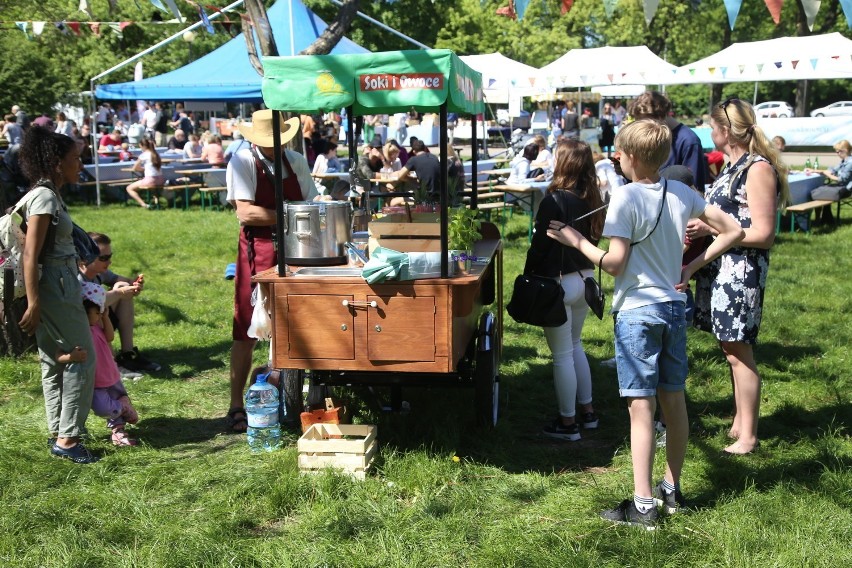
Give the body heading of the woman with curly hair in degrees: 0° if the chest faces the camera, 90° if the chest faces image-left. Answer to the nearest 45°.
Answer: approximately 270°

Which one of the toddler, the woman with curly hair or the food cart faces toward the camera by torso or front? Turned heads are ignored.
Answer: the food cart

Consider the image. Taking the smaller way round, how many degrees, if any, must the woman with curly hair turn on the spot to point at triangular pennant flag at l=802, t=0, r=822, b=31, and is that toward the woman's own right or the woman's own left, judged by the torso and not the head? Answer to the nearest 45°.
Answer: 0° — they already face it

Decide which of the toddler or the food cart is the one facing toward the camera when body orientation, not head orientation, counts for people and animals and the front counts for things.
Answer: the food cart

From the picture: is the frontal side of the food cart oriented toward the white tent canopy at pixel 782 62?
no

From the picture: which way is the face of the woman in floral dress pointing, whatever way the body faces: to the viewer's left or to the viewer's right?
to the viewer's left

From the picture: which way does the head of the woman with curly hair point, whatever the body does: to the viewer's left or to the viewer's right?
to the viewer's right

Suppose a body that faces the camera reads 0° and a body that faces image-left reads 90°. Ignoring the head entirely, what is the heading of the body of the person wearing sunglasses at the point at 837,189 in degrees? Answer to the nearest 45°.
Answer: approximately 90°

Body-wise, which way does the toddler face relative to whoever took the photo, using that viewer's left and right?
facing to the right of the viewer

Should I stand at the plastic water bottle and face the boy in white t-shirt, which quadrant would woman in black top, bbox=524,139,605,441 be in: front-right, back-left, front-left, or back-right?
front-left

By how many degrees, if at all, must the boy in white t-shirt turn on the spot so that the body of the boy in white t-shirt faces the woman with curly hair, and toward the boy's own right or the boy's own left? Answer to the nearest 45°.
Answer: approximately 45° to the boy's own left

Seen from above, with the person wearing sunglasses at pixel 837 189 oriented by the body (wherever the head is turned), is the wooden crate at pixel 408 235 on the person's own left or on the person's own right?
on the person's own left

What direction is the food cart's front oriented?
toward the camera

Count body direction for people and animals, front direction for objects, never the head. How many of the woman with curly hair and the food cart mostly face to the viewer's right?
1

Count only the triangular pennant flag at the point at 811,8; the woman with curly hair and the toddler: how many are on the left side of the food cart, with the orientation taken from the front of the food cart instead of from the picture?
1

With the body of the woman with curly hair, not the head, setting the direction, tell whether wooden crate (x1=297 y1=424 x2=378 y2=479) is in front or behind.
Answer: in front
